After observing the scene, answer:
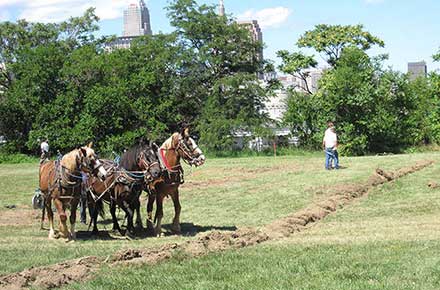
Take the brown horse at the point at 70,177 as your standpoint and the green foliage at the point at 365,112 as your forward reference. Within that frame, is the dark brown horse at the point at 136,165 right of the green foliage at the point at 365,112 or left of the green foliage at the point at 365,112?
right

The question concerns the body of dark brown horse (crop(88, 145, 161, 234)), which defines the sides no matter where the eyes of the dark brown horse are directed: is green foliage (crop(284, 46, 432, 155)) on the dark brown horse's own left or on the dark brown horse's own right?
on the dark brown horse's own left

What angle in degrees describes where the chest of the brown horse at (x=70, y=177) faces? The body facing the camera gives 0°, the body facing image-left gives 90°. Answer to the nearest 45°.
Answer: approximately 315°

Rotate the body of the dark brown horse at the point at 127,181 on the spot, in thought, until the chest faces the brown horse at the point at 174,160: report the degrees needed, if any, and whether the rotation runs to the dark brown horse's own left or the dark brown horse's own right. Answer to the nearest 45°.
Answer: approximately 45° to the dark brown horse's own left

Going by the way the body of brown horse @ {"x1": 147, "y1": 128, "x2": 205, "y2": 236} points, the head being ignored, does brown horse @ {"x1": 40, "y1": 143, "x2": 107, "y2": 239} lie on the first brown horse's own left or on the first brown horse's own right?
on the first brown horse's own right

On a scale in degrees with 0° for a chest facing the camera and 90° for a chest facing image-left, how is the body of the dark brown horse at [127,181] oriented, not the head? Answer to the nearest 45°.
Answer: approximately 315°
